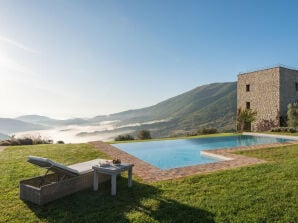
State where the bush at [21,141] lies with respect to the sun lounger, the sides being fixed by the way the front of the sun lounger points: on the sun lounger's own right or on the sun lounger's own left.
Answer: on the sun lounger's own left

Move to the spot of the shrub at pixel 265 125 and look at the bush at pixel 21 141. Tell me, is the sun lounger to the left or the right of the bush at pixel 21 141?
left

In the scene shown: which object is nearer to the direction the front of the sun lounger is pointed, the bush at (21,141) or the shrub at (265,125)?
the shrub
